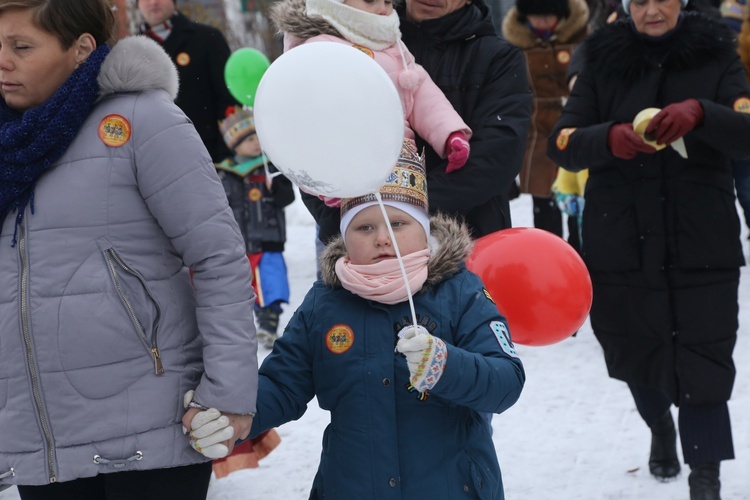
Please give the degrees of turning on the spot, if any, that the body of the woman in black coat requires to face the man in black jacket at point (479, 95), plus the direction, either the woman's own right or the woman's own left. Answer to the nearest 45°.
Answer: approximately 45° to the woman's own right

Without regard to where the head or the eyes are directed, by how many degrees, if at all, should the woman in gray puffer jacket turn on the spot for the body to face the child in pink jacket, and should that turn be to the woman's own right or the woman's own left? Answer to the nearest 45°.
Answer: approximately 180°

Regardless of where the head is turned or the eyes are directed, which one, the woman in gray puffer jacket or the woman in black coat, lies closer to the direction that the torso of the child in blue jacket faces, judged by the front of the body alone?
the woman in gray puffer jacket

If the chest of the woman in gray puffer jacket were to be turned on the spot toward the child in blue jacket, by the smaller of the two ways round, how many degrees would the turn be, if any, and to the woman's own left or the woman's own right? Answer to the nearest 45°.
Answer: approximately 135° to the woman's own left

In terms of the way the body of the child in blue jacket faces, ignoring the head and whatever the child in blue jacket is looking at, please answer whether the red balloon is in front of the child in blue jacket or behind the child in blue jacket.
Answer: behind

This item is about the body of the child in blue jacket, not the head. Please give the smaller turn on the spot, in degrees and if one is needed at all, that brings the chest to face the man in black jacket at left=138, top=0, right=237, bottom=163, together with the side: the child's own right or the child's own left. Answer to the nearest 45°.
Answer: approximately 180°

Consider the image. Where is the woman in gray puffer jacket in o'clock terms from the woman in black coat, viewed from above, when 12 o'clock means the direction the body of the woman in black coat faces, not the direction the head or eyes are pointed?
The woman in gray puffer jacket is roughly at 1 o'clock from the woman in black coat.

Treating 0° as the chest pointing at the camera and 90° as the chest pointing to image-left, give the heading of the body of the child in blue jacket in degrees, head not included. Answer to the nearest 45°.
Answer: approximately 0°
